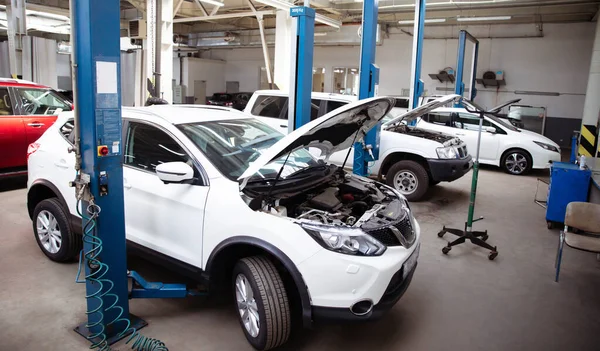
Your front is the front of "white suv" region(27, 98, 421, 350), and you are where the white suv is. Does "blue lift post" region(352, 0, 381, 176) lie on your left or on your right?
on your left

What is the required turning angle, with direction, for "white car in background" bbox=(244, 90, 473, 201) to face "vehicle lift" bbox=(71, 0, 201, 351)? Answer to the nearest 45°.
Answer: approximately 90° to its right

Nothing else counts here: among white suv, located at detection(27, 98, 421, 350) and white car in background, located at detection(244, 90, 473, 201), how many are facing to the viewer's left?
0

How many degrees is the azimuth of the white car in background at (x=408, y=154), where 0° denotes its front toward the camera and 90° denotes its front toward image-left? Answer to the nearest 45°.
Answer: approximately 315°

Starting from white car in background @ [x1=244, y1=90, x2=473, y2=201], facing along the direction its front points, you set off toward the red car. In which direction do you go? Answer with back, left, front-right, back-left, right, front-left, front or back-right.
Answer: back-right

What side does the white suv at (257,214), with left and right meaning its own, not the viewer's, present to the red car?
back

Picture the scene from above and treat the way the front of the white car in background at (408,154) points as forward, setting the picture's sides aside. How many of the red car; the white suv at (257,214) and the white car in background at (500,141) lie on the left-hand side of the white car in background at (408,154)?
1

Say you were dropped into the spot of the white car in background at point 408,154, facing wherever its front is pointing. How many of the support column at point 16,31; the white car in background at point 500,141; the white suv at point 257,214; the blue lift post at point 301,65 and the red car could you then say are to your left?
1

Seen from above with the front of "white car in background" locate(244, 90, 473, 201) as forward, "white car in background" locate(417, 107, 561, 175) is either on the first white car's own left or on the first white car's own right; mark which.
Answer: on the first white car's own left

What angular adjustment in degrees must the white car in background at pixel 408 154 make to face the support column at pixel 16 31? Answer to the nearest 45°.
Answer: approximately 135° to its right

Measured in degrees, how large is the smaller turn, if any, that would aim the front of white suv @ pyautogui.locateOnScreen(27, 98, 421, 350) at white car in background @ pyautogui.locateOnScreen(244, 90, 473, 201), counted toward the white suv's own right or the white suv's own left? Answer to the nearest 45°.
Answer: approximately 90° to the white suv's own left

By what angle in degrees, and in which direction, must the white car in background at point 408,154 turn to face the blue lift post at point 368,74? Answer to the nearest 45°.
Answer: approximately 90° to its right

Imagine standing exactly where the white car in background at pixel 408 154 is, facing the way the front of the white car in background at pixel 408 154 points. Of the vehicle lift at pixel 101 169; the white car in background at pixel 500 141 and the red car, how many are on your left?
1

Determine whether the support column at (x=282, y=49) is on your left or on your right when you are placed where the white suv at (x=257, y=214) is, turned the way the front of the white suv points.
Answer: on your left

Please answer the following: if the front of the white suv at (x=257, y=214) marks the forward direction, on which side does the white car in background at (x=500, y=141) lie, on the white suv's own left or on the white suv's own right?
on the white suv's own left

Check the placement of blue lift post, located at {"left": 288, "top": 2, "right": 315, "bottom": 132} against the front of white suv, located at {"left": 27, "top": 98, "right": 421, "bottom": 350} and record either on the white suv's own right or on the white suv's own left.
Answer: on the white suv's own left
